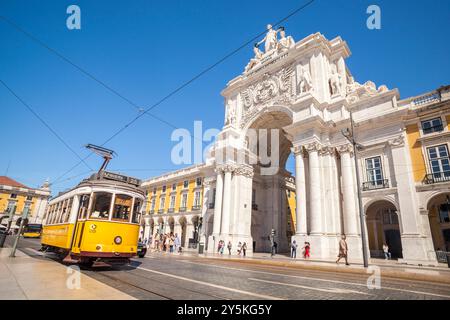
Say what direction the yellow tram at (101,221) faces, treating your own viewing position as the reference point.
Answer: facing the viewer and to the right of the viewer

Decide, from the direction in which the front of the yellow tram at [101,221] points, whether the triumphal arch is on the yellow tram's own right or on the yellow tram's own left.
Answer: on the yellow tram's own left
